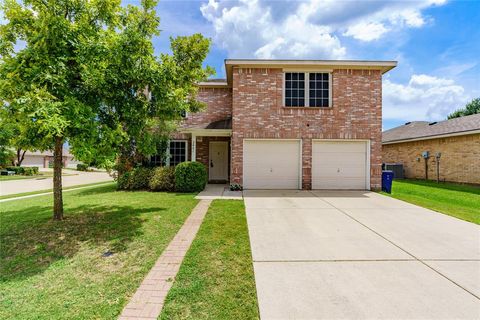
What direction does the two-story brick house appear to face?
toward the camera

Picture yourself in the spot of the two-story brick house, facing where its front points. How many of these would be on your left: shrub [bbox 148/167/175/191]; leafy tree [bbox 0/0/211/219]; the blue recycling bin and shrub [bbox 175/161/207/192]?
1

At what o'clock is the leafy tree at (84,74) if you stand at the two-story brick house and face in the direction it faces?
The leafy tree is roughly at 1 o'clock from the two-story brick house.

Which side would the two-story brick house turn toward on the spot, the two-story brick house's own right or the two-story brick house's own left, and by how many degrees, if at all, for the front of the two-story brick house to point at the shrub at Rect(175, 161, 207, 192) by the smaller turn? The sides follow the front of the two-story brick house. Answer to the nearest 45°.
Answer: approximately 90° to the two-story brick house's own right

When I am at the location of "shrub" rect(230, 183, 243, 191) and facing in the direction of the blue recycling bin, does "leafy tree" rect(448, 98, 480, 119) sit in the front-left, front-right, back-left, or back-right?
front-left

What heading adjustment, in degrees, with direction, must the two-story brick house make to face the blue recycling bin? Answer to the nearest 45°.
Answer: approximately 90° to its left

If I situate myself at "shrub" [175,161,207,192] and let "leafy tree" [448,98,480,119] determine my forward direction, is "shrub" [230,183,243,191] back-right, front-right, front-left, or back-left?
front-right

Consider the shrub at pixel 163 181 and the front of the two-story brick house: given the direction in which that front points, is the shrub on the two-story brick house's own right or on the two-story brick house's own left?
on the two-story brick house's own right

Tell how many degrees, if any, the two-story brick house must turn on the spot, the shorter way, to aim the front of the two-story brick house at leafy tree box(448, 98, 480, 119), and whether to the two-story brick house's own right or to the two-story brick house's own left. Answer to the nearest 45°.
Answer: approximately 135° to the two-story brick house's own left

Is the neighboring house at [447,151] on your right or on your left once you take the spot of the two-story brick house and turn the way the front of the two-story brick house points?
on your left

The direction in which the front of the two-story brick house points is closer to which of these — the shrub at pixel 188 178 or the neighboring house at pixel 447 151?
the shrub

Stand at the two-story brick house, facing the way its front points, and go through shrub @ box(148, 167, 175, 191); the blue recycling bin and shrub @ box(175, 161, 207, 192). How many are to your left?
1

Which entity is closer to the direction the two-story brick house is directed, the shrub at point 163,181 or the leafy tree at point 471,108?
the shrub
